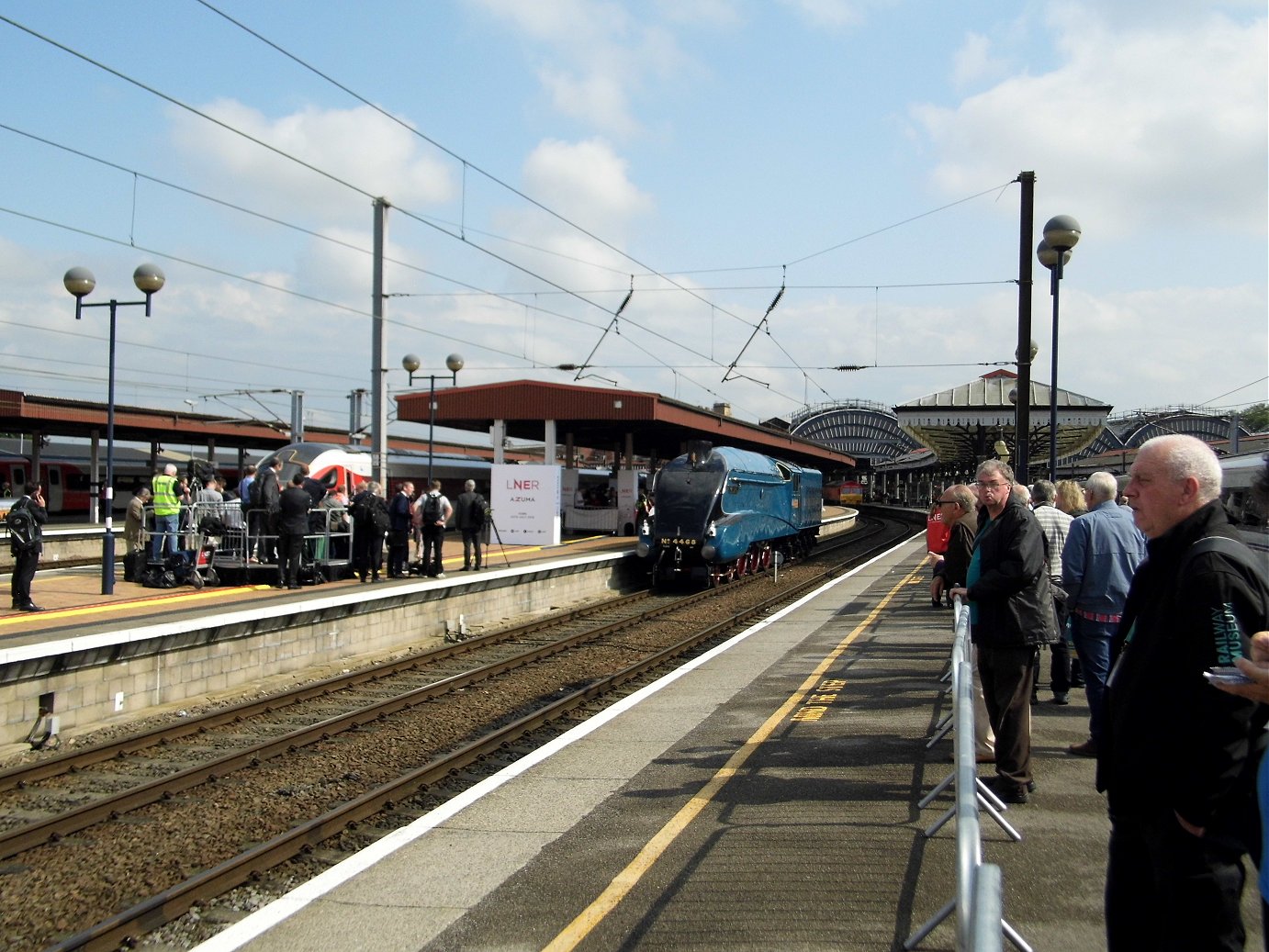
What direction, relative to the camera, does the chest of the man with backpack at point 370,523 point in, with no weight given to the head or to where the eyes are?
away from the camera

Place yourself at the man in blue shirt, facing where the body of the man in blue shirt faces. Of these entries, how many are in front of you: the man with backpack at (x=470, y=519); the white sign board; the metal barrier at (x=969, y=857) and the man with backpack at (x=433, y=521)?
3

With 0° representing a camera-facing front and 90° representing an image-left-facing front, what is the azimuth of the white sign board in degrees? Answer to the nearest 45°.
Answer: approximately 0°

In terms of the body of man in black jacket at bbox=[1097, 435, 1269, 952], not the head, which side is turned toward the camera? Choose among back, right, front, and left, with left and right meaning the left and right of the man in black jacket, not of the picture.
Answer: left

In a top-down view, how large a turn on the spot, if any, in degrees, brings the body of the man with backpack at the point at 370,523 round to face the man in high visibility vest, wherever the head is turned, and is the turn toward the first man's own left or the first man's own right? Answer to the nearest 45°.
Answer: approximately 90° to the first man's own left

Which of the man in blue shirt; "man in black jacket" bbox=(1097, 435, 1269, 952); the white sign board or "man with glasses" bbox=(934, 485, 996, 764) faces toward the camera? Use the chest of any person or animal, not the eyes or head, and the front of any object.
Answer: the white sign board

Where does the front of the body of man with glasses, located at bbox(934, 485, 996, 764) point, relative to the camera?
to the viewer's left

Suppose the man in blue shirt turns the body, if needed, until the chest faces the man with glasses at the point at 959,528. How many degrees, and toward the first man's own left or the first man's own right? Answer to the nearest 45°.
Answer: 0° — they already face them

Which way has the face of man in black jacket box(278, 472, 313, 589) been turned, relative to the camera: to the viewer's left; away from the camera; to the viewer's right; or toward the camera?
away from the camera

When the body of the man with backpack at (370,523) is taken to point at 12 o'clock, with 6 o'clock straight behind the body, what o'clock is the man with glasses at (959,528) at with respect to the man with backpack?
The man with glasses is roughly at 5 o'clock from the man with backpack.

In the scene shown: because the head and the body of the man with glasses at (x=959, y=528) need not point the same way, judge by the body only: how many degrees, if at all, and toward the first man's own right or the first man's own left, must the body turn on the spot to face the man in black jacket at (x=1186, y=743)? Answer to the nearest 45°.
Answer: approximately 90° to the first man's own left

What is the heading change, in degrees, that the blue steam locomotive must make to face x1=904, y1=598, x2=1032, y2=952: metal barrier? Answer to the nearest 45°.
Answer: approximately 45° to its left
